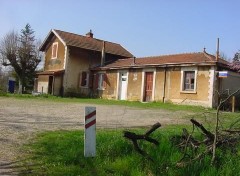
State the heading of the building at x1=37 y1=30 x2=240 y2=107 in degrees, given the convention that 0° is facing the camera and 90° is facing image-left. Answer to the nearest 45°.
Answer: approximately 0°
